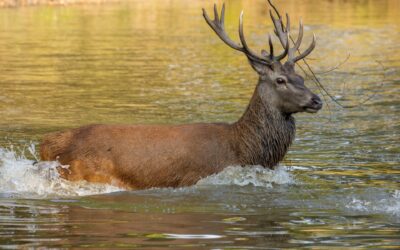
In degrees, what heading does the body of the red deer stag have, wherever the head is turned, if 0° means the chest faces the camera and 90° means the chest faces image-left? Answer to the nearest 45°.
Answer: approximately 270°
